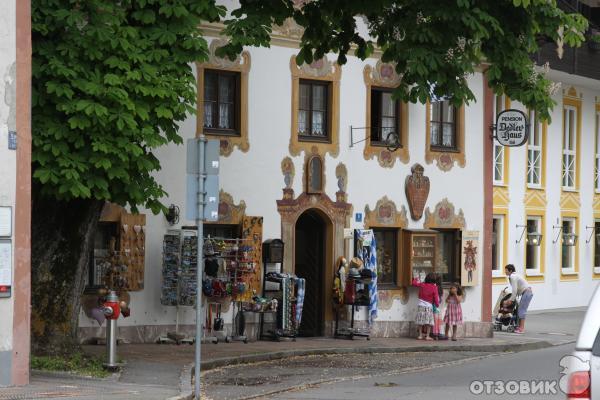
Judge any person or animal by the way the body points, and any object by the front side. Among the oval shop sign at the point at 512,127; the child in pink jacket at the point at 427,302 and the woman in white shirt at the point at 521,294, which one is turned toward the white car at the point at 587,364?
the oval shop sign

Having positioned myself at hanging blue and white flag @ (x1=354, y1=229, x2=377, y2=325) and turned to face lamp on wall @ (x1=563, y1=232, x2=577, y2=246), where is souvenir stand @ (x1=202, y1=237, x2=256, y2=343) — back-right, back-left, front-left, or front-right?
back-left

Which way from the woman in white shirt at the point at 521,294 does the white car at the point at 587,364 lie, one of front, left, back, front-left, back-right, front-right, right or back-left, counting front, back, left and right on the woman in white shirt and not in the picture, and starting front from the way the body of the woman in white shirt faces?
left

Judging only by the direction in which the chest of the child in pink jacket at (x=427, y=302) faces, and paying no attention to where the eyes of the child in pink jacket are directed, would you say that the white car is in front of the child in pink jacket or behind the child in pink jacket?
behind

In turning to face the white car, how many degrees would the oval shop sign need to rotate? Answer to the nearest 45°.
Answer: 0° — it already faces it

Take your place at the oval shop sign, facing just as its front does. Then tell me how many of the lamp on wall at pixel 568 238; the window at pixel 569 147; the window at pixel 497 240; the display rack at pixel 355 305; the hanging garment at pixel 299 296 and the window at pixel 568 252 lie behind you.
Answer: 4

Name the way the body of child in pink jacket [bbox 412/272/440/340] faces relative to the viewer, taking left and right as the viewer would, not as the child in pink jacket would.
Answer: facing away from the viewer

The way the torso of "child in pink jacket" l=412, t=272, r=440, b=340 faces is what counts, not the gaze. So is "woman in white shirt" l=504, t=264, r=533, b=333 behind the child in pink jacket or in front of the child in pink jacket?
in front

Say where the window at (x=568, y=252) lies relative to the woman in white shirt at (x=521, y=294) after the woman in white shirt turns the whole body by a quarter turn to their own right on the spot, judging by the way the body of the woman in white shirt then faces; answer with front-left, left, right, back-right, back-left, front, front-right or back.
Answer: front

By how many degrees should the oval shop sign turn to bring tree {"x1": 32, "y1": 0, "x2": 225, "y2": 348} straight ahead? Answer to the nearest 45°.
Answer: approximately 45° to its right

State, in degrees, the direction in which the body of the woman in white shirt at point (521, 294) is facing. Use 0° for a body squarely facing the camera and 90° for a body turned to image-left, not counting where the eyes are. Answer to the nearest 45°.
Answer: approximately 90°

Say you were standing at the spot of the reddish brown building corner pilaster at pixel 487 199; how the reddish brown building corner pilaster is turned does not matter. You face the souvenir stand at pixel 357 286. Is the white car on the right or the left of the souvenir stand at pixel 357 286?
left

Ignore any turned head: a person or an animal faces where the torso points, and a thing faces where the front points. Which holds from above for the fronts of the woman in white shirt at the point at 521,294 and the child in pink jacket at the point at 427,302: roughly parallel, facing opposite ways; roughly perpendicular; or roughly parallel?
roughly perpendicular

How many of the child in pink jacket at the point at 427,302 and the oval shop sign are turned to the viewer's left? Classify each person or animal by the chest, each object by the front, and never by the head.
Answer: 0

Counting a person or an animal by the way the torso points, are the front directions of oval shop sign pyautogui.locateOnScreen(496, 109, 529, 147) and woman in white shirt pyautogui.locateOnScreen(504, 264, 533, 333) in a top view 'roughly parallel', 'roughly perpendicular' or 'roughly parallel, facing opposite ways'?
roughly perpendicular

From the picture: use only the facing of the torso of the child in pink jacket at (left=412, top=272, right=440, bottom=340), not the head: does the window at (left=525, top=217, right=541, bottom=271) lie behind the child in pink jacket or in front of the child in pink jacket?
in front
